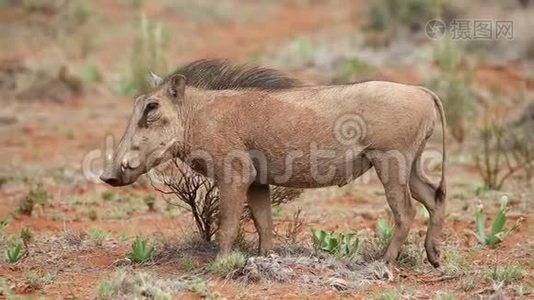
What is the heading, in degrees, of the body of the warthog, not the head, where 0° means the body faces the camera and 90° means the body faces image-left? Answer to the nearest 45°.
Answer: approximately 90°

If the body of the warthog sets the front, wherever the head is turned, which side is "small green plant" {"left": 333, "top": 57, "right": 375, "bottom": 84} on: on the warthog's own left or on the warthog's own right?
on the warthog's own right

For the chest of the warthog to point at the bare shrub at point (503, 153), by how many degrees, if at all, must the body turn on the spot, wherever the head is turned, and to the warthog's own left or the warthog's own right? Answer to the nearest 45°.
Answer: approximately 135° to the warthog's own right

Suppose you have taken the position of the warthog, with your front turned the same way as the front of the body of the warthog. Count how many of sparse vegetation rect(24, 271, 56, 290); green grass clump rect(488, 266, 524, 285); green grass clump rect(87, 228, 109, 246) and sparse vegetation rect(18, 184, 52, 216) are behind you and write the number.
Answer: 1

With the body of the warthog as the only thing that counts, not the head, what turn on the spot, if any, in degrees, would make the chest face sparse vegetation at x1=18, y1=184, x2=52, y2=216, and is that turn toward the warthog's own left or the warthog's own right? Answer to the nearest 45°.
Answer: approximately 45° to the warthog's own right

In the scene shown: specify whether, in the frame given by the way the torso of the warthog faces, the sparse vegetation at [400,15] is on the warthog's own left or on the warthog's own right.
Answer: on the warthog's own right

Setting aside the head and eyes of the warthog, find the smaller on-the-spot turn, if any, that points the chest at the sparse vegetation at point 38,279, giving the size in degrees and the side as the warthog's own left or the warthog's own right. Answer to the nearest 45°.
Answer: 0° — it already faces it

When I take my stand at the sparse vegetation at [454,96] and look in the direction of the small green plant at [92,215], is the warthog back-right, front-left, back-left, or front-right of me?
front-left

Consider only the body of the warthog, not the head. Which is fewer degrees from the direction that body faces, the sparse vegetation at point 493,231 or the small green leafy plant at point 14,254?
the small green leafy plant

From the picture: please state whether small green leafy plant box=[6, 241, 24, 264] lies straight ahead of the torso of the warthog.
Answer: yes
